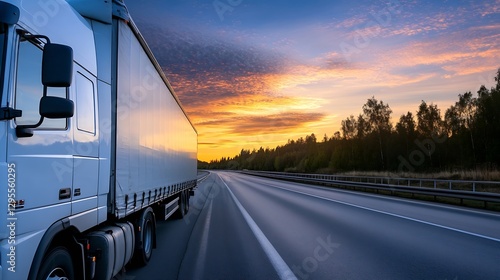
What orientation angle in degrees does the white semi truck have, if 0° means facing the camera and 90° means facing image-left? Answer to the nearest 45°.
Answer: approximately 45°
